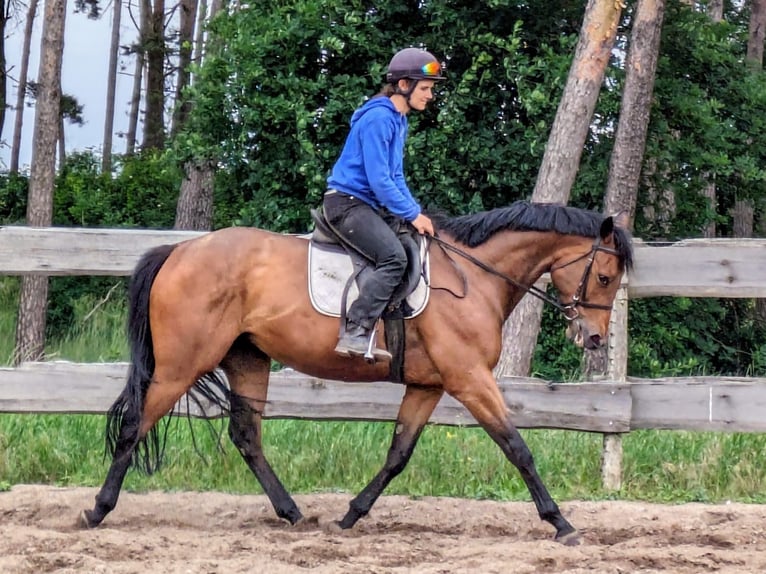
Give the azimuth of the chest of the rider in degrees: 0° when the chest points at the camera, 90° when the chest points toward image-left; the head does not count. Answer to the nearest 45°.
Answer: approximately 270°

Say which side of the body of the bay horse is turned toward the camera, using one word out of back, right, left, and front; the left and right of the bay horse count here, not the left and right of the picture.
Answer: right
